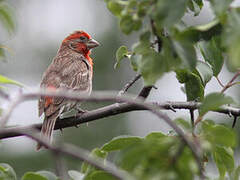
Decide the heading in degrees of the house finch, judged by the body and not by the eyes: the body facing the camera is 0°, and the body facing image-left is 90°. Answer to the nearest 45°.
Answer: approximately 225°

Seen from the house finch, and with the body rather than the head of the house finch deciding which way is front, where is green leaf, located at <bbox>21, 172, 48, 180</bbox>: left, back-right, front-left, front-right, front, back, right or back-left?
back-right

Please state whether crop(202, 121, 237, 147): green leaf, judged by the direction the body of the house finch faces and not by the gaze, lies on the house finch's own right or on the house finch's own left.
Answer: on the house finch's own right

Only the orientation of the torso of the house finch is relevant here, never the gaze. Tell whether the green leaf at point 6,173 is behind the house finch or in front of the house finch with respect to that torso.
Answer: behind
